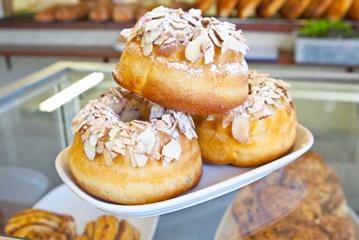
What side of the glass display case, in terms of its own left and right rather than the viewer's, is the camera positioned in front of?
front

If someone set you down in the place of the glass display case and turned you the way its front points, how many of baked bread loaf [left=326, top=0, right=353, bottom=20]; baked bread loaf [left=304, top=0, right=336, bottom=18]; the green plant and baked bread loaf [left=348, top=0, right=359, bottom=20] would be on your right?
0

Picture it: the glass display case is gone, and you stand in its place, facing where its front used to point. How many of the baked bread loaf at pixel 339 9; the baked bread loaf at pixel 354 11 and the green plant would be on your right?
0

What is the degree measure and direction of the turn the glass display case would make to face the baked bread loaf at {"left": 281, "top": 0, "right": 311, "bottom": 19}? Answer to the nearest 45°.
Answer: approximately 135° to its left

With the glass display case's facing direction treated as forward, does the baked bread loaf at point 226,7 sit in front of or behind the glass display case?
behind

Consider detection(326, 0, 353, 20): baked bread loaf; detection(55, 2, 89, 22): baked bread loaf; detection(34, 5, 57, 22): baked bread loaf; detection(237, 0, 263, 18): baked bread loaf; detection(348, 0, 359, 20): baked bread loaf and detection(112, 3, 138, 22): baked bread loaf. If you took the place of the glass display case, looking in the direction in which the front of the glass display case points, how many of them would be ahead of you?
0

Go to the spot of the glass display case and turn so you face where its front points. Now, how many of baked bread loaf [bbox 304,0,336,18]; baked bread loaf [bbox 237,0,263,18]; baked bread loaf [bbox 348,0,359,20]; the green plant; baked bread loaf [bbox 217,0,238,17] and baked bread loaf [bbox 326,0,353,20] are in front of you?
0

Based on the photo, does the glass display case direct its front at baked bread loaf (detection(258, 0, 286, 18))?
no

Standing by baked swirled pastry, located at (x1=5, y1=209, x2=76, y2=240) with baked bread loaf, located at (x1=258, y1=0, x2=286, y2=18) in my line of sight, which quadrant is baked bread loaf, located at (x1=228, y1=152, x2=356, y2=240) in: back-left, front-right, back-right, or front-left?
front-right

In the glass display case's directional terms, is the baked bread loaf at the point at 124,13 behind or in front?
behind

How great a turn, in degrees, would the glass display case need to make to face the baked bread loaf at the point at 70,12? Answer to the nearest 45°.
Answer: approximately 180°

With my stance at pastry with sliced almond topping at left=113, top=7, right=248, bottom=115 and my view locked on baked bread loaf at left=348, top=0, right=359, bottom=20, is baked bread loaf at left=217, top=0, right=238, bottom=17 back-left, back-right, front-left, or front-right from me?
front-left

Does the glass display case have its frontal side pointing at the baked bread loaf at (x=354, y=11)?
no

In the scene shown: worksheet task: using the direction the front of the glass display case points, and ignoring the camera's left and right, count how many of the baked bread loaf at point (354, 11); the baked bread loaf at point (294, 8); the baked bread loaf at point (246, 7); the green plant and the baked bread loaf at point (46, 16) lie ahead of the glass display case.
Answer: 0
